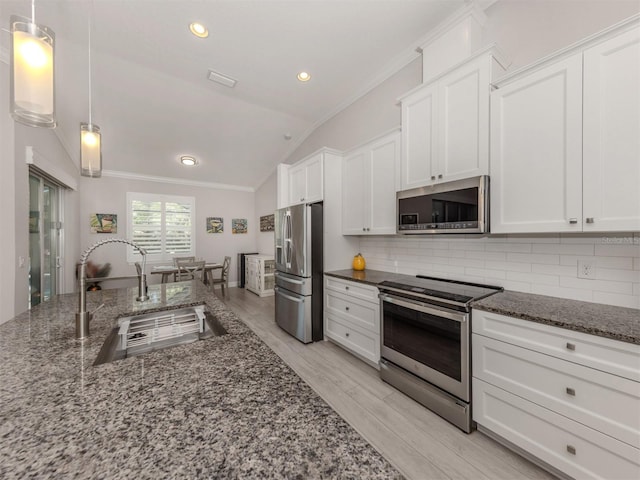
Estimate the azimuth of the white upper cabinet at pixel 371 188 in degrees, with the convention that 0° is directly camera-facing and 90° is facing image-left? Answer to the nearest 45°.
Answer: approximately 45°

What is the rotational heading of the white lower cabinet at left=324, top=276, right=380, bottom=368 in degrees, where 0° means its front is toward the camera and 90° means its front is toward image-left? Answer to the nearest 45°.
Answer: approximately 45°

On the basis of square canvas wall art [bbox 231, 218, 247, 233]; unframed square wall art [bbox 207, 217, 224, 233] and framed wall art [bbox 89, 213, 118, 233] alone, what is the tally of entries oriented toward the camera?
3

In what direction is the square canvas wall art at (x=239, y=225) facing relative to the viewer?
toward the camera

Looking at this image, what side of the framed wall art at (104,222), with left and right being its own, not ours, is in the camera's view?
front

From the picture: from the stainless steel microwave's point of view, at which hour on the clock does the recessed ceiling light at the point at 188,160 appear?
The recessed ceiling light is roughly at 2 o'clock from the stainless steel microwave.

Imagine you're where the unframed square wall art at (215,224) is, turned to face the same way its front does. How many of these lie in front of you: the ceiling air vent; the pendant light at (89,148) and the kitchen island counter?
3

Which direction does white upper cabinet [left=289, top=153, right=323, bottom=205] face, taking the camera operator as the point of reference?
facing the viewer and to the left of the viewer

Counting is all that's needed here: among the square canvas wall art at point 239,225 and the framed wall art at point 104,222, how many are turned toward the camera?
2

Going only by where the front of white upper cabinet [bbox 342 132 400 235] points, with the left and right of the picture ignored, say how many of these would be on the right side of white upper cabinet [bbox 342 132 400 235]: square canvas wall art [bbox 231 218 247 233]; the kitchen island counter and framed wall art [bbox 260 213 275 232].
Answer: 2

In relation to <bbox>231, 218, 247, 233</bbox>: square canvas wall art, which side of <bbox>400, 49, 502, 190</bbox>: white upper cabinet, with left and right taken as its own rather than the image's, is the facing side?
right

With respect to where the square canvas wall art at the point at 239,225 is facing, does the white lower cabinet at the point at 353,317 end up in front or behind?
in front
